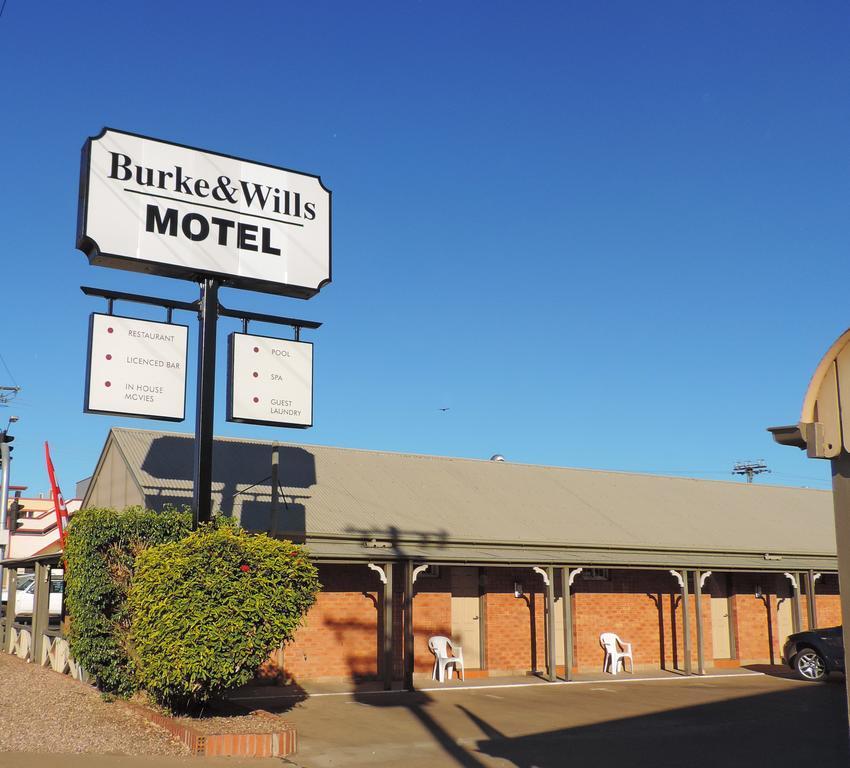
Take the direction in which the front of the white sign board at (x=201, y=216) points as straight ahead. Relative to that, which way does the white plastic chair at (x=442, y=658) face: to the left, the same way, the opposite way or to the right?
the same way

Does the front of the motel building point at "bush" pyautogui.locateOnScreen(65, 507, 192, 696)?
no

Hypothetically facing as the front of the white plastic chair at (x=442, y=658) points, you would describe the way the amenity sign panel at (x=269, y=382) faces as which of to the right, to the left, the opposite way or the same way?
the same way

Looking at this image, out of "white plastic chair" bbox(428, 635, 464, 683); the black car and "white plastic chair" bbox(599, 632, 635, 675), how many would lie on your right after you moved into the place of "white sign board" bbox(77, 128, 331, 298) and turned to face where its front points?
0

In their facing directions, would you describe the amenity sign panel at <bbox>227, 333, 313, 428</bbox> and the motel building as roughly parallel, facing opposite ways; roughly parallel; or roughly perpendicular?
roughly parallel

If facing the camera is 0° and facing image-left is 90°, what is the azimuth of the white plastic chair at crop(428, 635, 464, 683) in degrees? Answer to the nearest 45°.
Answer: approximately 315°

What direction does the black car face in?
to the viewer's left

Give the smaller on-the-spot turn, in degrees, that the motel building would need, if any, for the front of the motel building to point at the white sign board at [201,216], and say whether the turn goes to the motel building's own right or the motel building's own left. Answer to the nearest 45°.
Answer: approximately 90° to the motel building's own right

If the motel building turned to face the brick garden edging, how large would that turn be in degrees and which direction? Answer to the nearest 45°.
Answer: approximately 45° to its right

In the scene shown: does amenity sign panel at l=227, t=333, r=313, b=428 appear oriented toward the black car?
no

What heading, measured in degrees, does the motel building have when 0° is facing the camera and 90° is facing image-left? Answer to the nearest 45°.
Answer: approximately 315°

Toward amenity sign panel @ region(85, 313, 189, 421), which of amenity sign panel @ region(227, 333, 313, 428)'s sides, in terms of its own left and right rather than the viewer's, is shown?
right

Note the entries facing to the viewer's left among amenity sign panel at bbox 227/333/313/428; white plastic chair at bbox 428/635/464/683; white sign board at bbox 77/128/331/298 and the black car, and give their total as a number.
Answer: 1

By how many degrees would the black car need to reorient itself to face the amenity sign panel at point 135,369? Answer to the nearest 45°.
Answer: approximately 45° to its left

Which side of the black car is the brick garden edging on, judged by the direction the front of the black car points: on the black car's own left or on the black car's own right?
on the black car's own left

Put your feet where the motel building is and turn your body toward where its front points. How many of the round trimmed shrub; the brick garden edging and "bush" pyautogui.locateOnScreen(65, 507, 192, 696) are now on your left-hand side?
0

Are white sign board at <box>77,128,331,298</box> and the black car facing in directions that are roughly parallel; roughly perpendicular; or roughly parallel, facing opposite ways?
roughly parallel, facing opposite ways
